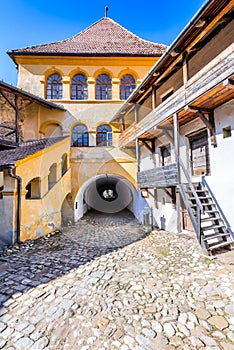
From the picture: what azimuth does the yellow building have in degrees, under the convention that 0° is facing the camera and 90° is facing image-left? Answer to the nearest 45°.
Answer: approximately 0°

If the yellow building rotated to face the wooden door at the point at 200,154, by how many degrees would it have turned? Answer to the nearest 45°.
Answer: approximately 45° to its left
